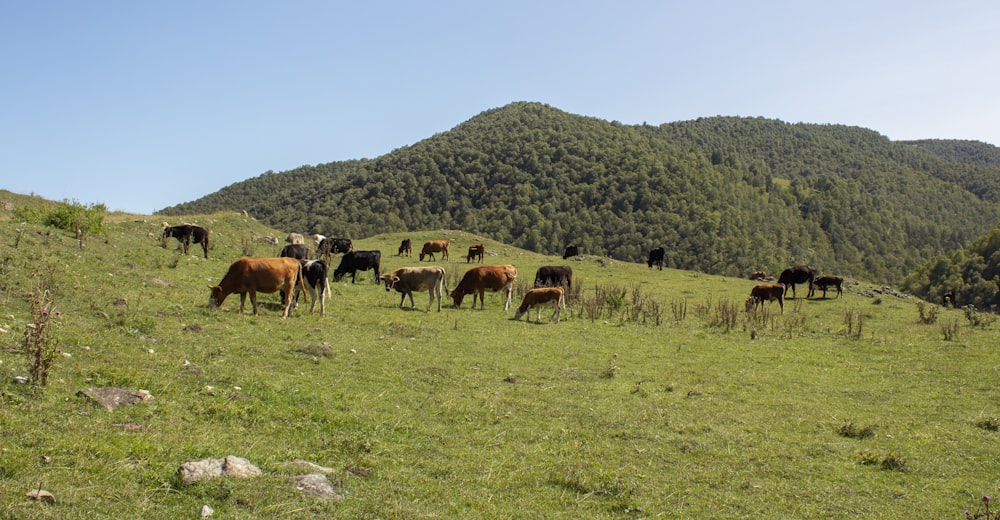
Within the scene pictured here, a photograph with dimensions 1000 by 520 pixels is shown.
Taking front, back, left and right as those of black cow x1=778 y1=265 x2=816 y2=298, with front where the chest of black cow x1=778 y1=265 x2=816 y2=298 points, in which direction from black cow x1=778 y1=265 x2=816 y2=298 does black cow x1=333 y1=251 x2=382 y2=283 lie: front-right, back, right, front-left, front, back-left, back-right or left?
front-left

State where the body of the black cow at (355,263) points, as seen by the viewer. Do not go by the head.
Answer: to the viewer's left

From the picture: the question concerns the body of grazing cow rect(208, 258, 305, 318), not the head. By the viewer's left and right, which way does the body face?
facing to the left of the viewer

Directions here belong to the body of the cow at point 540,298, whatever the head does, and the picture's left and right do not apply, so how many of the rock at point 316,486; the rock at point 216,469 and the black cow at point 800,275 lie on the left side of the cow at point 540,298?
2

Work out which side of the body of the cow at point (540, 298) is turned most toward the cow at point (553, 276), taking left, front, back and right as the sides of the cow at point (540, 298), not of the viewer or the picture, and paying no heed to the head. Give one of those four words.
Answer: right

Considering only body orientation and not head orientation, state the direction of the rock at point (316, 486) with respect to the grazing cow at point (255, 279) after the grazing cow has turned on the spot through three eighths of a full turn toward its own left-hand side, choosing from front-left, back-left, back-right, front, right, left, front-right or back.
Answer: front-right

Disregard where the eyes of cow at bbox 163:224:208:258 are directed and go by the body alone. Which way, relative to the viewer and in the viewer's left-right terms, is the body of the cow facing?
facing to the left of the viewer

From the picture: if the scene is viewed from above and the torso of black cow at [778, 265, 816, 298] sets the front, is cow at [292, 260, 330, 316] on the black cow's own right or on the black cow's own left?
on the black cow's own left

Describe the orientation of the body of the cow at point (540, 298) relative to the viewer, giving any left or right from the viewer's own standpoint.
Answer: facing to the left of the viewer

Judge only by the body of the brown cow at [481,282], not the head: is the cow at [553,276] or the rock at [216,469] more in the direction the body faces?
the rock

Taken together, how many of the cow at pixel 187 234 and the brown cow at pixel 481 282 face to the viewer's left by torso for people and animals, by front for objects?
2

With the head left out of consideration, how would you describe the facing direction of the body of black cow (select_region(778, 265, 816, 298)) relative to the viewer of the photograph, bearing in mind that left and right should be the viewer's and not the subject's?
facing to the left of the viewer
